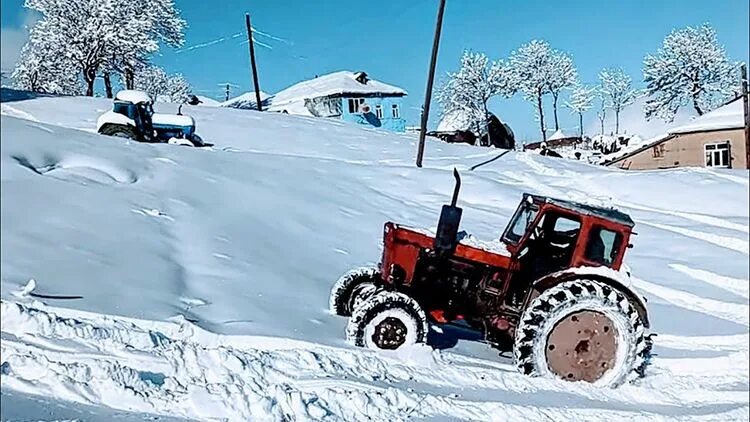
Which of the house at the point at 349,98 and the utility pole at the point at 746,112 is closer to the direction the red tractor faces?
the house

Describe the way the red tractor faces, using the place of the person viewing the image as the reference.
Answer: facing to the left of the viewer
